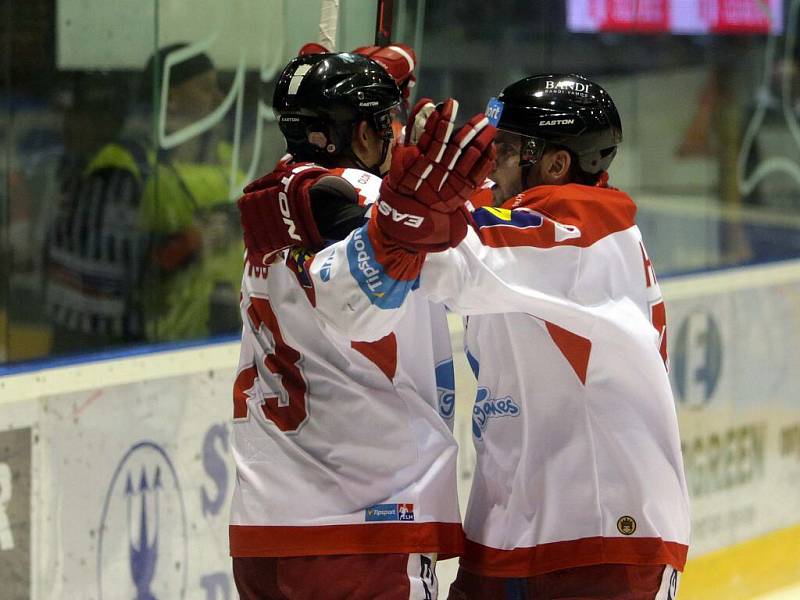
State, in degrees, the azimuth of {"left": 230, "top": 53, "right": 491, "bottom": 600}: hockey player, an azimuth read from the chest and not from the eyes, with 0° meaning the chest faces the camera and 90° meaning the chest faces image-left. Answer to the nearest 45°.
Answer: approximately 225°

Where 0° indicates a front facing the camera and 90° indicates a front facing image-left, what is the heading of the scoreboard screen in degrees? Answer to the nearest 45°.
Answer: approximately 0°

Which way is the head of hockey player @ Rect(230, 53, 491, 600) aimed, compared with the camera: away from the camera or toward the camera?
away from the camera

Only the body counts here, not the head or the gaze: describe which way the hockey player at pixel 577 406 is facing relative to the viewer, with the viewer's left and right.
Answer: facing to the left of the viewer

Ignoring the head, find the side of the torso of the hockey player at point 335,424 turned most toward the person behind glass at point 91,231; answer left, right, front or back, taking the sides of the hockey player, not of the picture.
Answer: left

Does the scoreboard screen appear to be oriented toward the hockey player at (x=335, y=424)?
yes

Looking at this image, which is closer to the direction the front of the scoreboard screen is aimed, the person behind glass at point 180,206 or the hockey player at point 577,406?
the hockey player

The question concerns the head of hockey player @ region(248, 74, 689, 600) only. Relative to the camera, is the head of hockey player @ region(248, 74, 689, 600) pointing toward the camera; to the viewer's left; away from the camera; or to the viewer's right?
to the viewer's left
